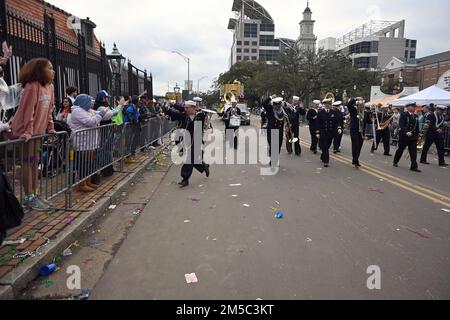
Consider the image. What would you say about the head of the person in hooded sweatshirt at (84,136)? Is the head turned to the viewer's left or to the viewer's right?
to the viewer's right

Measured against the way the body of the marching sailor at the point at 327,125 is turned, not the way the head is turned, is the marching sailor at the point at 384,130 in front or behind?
behind

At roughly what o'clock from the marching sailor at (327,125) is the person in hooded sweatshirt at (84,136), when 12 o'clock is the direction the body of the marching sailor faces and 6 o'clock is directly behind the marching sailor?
The person in hooded sweatshirt is roughly at 1 o'clock from the marching sailor.

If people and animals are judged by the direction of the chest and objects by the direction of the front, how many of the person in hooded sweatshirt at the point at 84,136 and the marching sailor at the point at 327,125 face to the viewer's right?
1

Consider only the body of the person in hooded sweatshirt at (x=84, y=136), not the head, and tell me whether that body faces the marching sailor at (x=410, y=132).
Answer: yes

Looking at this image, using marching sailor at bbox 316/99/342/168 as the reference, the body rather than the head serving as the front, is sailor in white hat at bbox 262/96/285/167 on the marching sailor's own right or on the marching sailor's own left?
on the marching sailor's own right

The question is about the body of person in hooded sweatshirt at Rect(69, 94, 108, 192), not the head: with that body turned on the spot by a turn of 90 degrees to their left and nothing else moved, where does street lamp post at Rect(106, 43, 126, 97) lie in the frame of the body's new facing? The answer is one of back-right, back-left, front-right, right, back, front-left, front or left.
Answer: front

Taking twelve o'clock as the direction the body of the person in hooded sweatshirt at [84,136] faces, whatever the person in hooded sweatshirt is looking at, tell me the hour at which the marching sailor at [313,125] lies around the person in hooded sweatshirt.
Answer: The marching sailor is roughly at 11 o'clock from the person in hooded sweatshirt.

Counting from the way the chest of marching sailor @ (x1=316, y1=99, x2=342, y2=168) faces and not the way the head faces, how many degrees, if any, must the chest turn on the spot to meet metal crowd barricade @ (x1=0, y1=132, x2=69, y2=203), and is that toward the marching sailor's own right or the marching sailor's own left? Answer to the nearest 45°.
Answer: approximately 45° to the marching sailor's own right

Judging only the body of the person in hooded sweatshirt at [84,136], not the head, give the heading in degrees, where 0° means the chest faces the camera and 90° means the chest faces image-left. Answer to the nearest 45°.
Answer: approximately 270°

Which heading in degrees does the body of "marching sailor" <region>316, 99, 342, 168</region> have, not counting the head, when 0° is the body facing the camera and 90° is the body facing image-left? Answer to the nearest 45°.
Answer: approximately 0°

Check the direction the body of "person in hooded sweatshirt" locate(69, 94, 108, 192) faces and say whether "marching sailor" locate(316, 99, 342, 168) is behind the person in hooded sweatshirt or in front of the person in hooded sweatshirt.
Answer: in front
